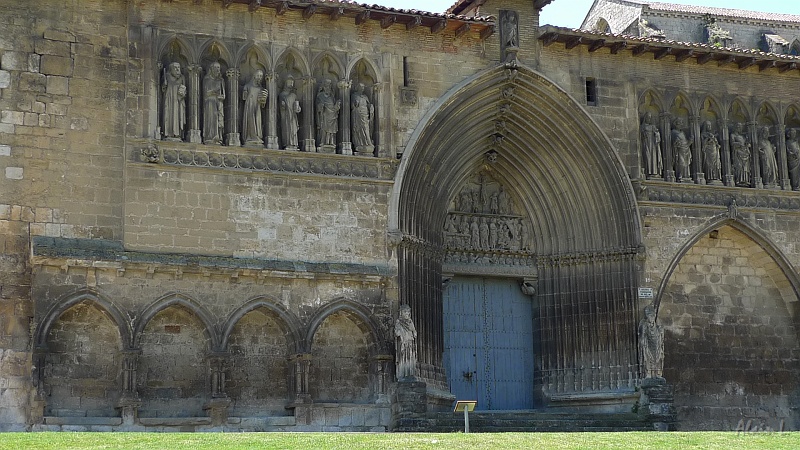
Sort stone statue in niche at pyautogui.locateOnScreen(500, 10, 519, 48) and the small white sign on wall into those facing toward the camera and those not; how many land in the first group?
2

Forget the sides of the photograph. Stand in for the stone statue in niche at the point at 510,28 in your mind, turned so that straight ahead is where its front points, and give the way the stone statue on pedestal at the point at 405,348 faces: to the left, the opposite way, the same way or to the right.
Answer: the same way

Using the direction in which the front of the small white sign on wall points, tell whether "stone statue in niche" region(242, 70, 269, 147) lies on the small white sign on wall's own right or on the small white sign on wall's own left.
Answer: on the small white sign on wall's own right

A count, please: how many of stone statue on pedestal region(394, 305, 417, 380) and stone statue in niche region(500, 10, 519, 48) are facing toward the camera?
2

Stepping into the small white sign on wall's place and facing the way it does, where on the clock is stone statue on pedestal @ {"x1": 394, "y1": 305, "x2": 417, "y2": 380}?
The stone statue on pedestal is roughly at 2 o'clock from the small white sign on wall.

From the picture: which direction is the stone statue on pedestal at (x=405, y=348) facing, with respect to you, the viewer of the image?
facing the viewer

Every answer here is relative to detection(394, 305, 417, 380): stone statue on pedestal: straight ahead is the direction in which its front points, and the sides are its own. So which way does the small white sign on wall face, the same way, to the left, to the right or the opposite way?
the same way

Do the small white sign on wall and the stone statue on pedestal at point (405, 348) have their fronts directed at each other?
no

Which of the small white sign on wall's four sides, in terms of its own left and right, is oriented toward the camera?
front
